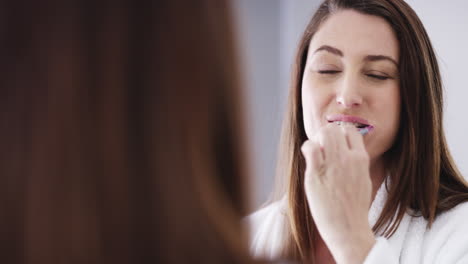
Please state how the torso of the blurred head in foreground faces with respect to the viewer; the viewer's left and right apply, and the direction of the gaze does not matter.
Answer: facing away from the viewer

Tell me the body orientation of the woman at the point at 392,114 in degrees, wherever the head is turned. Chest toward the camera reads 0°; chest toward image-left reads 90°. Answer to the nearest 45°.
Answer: approximately 0°

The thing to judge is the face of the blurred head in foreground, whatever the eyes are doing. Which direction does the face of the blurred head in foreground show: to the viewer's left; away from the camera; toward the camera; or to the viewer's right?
away from the camera
